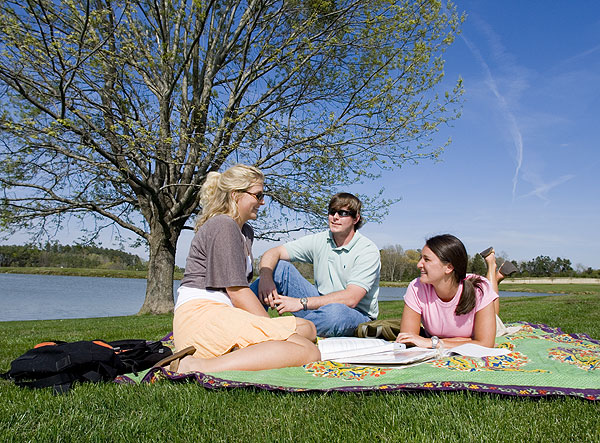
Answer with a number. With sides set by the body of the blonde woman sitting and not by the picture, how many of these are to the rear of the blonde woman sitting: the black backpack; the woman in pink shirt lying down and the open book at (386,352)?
1

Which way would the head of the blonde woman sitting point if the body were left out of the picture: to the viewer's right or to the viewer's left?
to the viewer's right

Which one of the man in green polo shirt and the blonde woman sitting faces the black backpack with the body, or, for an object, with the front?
the man in green polo shirt

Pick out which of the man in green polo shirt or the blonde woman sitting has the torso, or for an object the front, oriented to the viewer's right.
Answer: the blonde woman sitting

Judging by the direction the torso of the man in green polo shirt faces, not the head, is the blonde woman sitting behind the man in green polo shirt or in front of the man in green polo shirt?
in front

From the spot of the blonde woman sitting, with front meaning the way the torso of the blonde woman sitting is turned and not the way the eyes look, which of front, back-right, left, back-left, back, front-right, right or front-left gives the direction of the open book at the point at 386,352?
front

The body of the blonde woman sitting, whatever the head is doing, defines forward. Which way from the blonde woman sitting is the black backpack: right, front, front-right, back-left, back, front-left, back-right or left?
back

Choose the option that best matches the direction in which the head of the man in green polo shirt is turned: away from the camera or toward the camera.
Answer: toward the camera

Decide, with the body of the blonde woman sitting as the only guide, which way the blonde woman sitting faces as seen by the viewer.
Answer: to the viewer's right

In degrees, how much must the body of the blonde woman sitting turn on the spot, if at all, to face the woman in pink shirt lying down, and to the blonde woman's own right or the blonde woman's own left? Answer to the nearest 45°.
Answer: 0° — they already face them

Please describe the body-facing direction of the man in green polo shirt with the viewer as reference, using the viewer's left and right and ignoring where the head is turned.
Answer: facing the viewer and to the left of the viewer

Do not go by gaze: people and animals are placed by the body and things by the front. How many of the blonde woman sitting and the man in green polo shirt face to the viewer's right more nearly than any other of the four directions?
1

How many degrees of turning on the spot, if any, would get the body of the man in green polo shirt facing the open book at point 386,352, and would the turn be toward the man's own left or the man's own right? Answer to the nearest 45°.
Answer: approximately 45° to the man's own left
